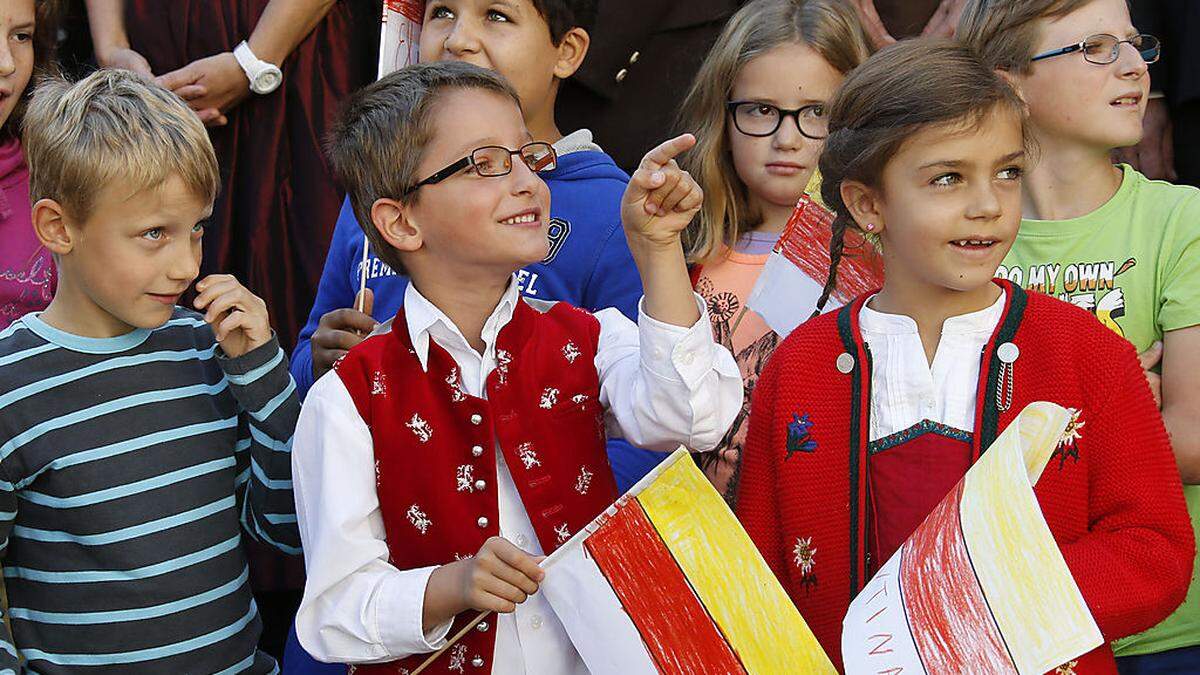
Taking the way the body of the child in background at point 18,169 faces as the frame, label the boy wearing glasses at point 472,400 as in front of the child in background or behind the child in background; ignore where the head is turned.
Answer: in front

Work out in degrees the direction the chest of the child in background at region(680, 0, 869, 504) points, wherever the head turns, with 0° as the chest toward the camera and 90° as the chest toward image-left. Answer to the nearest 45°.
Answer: approximately 0°

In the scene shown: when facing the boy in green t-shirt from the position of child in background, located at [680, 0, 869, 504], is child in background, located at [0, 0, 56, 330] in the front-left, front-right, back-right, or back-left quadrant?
back-right

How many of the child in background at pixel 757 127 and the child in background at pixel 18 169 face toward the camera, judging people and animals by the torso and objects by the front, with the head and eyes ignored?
2

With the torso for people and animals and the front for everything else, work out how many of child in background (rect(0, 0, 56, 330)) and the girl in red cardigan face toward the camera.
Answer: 2

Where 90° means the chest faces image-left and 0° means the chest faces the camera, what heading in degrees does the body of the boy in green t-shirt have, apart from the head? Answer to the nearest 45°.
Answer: approximately 0°

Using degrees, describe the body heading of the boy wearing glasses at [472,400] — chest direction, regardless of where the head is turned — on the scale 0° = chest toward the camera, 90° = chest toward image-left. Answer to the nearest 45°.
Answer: approximately 315°

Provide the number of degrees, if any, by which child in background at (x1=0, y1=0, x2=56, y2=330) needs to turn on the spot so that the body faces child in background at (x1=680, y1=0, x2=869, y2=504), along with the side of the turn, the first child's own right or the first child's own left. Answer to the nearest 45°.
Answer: approximately 45° to the first child's own left
